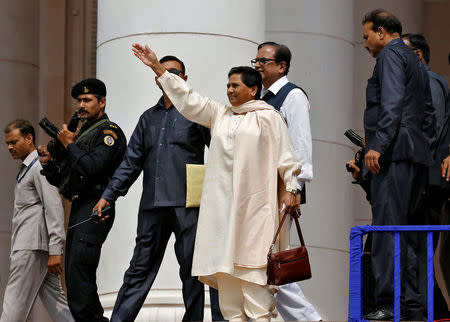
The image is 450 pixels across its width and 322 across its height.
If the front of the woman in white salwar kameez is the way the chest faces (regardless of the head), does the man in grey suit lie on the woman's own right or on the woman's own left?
on the woman's own right

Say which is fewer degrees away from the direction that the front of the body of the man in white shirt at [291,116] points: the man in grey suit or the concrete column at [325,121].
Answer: the man in grey suit

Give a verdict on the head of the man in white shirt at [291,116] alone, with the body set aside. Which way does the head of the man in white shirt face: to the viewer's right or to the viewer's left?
to the viewer's left

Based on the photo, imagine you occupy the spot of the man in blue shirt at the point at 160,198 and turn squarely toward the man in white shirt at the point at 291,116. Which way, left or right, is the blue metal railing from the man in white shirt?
right

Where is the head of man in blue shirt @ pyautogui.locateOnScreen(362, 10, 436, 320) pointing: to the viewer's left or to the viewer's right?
to the viewer's left

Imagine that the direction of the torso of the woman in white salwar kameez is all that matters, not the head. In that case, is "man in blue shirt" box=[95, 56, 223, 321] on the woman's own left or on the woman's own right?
on the woman's own right

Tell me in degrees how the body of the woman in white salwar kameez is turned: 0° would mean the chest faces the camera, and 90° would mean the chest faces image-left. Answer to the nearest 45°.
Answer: approximately 45°

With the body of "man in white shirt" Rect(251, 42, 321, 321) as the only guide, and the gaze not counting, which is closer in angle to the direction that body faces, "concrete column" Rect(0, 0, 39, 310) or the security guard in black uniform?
the security guard in black uniform

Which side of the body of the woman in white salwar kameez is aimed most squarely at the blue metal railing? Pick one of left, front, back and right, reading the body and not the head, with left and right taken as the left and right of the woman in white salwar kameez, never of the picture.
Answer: left

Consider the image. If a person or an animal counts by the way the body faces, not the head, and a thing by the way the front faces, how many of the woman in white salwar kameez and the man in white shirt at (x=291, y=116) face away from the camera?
0

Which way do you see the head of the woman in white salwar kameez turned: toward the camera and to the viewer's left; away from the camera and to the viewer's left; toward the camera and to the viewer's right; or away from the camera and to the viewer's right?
toward the camera and to the viewer's left

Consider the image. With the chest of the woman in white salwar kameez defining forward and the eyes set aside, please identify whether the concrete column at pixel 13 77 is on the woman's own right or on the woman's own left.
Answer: on the woman's own right

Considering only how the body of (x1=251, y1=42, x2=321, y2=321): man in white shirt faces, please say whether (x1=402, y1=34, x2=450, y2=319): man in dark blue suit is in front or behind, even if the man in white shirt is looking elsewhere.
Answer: behind
